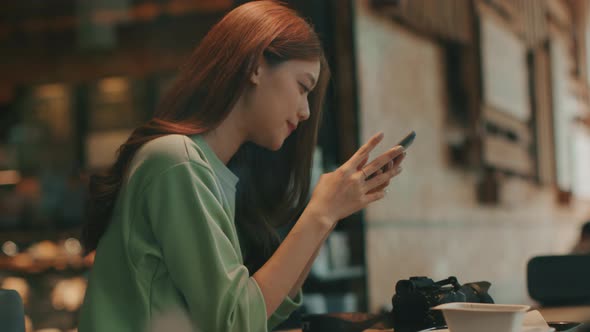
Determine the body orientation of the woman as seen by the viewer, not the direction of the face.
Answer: to the viewer's right

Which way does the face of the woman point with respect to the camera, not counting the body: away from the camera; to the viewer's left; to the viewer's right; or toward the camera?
to the viewer's right
